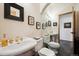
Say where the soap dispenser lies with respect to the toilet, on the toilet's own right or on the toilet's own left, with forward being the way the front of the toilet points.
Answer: on the toilet's own right
